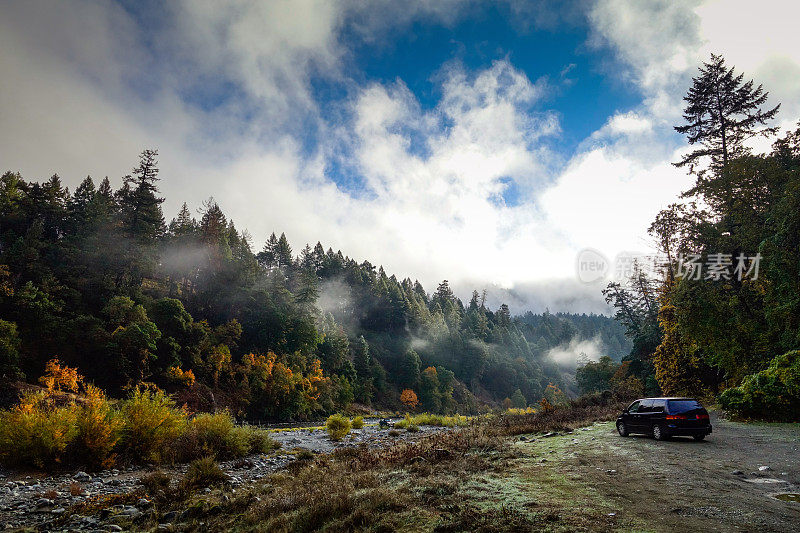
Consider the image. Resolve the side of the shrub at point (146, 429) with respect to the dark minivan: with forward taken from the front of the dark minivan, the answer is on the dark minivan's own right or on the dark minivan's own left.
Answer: on the dark minivan's own left

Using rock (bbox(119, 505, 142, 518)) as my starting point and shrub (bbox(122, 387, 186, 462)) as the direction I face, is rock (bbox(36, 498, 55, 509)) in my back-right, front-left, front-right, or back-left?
front-left

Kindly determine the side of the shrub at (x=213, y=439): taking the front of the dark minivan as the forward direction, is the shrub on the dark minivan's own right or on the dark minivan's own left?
on the dark minivan's own left

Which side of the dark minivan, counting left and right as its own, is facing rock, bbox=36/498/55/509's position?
left

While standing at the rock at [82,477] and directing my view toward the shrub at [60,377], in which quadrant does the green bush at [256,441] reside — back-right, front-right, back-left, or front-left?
front-right

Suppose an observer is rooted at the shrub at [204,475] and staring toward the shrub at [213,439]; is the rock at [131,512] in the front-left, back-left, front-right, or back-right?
back-left

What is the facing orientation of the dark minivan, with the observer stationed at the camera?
facing away from the viewer and to the left of the viewer

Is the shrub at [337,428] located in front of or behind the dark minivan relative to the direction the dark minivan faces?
in front

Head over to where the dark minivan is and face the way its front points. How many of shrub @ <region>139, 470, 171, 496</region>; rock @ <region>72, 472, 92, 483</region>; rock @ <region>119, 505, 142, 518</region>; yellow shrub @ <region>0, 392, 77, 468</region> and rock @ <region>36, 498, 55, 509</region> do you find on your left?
5

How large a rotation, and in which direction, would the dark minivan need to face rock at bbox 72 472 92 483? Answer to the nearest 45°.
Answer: approximately 90° to its left

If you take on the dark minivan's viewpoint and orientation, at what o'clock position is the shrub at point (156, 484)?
The shrub is roughly at 9 o'clock from the dark minivan.

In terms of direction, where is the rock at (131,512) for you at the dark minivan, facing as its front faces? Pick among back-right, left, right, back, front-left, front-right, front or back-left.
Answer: left

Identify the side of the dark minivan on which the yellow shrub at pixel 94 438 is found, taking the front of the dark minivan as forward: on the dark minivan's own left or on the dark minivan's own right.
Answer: on the dark minivan's own left

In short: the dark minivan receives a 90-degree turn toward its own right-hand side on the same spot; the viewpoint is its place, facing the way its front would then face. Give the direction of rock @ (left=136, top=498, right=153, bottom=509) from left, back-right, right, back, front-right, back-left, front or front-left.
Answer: back

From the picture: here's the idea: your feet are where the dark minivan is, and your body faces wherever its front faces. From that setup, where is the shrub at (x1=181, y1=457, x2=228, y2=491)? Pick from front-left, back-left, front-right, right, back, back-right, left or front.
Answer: left
